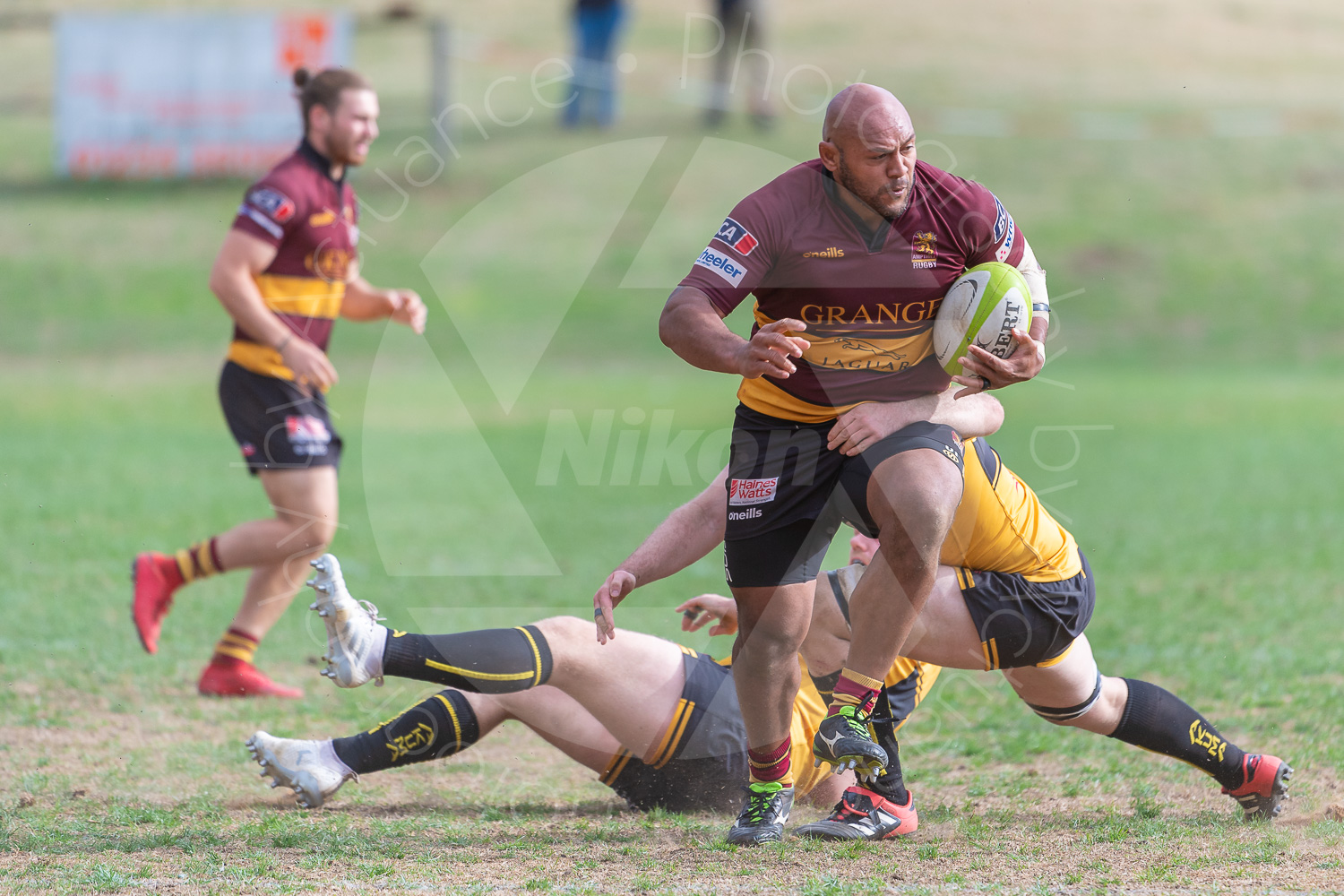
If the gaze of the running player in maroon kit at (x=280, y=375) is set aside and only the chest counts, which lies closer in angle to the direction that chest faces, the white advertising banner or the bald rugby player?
the bald rugby player

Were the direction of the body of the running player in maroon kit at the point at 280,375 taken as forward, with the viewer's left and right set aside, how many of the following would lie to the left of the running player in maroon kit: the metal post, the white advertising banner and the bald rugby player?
2

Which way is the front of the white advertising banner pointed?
toward the camera

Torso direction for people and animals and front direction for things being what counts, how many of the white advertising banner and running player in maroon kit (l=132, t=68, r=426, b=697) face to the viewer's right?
1

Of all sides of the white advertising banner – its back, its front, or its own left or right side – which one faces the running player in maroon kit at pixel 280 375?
front

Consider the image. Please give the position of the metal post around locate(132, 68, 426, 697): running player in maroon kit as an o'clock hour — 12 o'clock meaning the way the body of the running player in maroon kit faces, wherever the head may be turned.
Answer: The metal post is roughly at 9 o'clock from the running player in maroon kit.

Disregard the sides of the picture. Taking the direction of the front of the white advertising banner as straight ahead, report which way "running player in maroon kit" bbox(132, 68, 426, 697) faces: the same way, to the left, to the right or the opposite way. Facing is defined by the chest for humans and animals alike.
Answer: to the left

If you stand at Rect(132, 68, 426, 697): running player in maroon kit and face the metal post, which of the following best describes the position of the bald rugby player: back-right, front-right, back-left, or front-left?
back-right

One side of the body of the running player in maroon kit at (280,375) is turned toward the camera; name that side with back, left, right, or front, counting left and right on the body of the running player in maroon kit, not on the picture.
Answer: right

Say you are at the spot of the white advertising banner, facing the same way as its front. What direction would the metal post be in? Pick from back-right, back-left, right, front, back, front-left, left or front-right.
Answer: left

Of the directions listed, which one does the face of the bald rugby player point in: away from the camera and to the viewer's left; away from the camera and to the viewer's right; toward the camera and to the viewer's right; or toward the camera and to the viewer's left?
toward the camera and to the viewer's right

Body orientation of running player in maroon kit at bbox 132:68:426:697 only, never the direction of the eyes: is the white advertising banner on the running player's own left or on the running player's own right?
on the running player's own left
